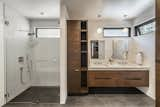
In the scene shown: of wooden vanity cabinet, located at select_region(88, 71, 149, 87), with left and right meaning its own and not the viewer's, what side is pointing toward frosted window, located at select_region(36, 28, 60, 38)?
right

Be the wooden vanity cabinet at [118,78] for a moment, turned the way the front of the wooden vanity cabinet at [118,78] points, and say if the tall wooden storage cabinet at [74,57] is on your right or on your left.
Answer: on your right

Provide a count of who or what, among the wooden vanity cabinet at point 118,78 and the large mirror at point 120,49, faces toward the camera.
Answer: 2

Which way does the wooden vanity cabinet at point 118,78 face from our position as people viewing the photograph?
facing the viewer

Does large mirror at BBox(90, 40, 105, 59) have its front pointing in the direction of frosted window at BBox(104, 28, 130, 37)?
no

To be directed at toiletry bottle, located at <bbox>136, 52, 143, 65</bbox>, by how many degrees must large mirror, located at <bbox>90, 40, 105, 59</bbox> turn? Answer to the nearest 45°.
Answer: approximately 90° to its left

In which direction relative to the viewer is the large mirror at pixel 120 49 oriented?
toward the camera

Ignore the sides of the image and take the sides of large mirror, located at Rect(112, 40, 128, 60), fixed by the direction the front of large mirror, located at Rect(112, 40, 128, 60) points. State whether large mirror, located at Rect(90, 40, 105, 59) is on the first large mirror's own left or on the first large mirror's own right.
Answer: on the first large mirror's own right

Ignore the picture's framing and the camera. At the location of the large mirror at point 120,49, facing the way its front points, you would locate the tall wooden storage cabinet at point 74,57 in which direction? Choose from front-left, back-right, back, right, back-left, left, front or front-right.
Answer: front-right

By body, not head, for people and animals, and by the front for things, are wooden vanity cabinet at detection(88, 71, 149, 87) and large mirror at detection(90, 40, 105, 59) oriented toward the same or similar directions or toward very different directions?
same or similar directions

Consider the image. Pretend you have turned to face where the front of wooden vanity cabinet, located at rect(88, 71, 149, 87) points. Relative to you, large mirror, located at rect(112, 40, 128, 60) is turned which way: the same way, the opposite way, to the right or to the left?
the same way

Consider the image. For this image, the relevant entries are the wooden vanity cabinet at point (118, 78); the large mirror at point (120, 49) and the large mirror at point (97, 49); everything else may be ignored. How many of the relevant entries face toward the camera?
3

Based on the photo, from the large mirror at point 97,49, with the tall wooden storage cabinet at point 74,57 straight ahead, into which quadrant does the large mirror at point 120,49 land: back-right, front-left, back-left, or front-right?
back-left
